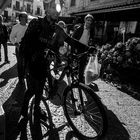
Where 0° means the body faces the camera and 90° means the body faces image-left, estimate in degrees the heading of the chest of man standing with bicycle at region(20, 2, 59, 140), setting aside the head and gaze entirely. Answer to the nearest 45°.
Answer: approximately 315°

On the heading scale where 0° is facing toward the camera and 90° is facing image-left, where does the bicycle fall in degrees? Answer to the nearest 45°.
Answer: approximately 315°
